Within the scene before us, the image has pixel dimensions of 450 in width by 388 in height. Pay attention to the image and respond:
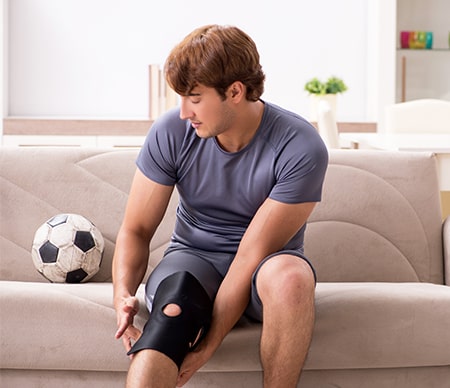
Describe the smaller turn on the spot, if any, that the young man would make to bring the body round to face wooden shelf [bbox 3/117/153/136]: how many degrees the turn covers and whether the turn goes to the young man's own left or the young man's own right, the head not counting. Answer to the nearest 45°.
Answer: approximately 180°

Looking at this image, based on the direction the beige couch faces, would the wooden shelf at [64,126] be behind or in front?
behind

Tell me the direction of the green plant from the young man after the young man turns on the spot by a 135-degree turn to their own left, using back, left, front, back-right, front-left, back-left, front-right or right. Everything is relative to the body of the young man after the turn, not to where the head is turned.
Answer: front-left

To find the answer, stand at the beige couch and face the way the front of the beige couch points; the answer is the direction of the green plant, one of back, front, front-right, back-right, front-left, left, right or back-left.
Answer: back

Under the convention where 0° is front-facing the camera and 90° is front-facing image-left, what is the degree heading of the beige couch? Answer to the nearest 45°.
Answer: approximately 0°
